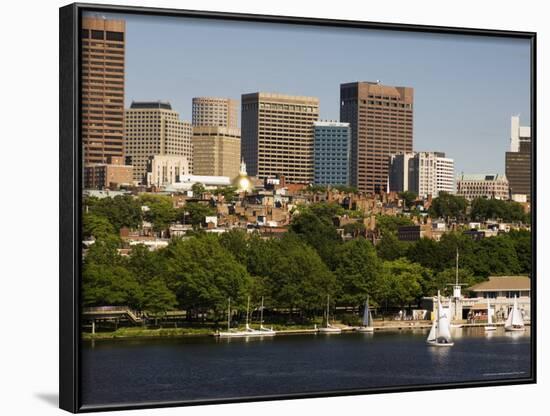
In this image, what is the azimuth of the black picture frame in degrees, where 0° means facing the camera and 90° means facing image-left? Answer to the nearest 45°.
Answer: approximately 315°
